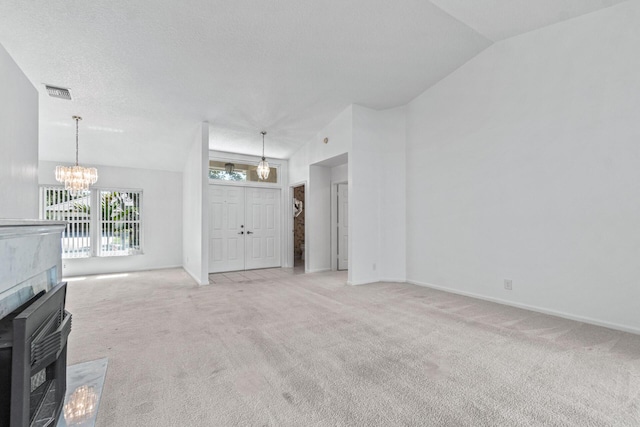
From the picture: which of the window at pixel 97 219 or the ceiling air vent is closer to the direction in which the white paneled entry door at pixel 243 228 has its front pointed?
the ceiling air vent

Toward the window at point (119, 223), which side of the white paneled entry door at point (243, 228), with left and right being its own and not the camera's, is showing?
right

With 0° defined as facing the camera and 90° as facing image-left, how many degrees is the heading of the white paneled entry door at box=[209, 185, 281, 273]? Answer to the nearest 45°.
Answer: approximately 0°

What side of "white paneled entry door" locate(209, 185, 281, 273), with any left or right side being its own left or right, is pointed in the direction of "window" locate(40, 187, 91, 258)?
right

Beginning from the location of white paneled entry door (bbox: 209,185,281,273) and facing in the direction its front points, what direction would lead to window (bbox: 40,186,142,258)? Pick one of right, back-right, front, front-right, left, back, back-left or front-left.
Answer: right

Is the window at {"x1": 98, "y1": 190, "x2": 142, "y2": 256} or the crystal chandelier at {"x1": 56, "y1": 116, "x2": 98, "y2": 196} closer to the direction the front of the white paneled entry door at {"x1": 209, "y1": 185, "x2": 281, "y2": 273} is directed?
the crystal chandelier

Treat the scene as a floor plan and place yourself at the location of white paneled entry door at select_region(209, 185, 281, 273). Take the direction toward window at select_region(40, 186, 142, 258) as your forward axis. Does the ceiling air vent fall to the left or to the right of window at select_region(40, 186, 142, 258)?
left

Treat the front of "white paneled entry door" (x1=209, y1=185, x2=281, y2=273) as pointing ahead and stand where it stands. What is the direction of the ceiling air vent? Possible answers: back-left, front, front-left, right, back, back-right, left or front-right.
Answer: front-right
